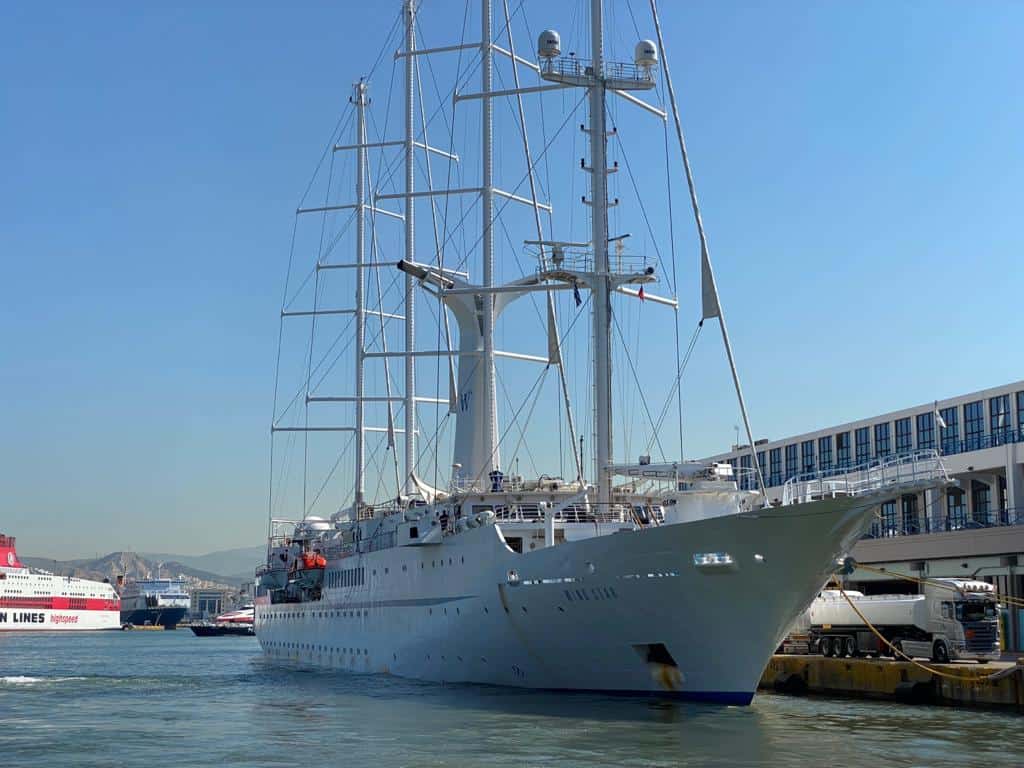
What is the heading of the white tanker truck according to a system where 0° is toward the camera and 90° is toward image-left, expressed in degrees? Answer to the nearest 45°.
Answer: approximately 315°
